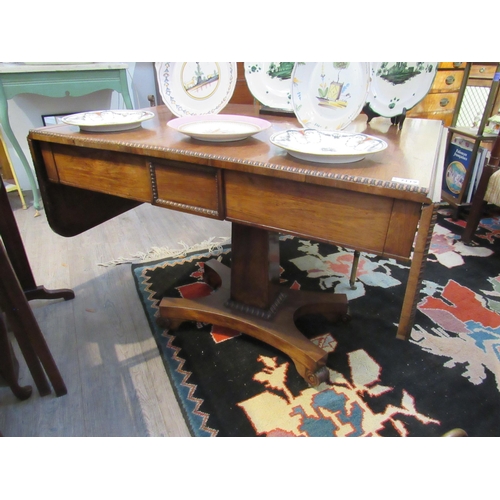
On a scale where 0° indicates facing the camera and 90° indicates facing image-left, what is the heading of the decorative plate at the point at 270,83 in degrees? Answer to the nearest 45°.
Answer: approximately 0°

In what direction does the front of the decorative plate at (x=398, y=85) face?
toward the camera

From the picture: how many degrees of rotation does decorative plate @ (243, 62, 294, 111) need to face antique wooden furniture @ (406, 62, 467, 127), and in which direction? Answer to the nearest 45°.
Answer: approximately 135° to its left

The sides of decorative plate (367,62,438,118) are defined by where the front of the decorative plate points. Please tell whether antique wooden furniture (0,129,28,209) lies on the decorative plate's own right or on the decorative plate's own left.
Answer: on the decorative plate's own right

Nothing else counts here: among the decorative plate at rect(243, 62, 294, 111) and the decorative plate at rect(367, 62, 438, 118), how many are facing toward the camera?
2

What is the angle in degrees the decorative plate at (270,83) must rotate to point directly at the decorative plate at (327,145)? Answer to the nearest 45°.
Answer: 0° — it already faces it

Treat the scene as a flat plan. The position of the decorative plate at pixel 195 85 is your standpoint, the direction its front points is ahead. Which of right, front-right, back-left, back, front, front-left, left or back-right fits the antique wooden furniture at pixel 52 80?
back-right

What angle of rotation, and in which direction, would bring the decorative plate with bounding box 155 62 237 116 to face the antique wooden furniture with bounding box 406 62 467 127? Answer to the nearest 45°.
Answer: approximately 135° to its left

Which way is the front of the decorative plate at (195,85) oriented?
toward the camera

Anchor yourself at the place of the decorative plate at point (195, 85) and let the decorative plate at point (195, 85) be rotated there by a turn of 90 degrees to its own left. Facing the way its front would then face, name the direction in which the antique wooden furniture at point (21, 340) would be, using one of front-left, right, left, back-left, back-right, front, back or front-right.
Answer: back-right
